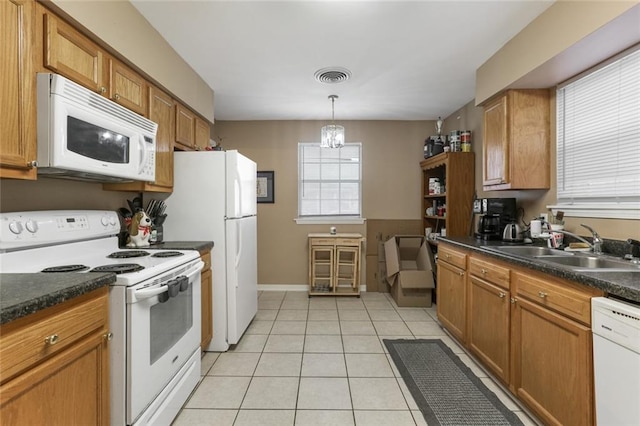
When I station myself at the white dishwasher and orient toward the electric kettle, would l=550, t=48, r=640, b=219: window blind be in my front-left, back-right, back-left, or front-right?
front-right

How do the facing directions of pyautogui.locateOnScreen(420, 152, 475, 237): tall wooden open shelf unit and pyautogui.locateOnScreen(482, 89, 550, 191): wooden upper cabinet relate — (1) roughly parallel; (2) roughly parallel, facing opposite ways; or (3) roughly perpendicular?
roughly parallel

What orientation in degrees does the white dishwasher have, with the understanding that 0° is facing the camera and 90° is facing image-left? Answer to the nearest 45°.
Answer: approximately 45°

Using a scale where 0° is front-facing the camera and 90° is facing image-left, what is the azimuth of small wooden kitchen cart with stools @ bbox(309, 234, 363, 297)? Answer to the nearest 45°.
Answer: approximately 0°

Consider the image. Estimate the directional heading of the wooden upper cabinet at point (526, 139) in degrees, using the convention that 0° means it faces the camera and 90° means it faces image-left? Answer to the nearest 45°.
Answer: approximately 45°

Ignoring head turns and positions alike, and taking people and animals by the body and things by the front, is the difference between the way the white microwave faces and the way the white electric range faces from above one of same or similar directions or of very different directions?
same or similar directions

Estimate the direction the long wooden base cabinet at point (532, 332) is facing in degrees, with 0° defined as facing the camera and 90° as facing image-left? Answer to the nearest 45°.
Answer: approximately 45°

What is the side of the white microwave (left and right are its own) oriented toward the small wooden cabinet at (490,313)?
front

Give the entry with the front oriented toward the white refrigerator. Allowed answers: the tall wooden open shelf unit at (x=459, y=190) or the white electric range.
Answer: the tall wooden open shelf unit

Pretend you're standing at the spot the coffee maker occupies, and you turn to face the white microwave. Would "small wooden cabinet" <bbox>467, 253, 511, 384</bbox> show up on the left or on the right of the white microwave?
left

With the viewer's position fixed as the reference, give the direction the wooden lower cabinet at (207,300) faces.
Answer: facing to the right of the viewer

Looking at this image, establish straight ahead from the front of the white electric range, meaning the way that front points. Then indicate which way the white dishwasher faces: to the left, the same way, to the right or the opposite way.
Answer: the opposite way

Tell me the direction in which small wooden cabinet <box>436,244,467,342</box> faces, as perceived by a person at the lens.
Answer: facing the viewer and to the left of the viewer

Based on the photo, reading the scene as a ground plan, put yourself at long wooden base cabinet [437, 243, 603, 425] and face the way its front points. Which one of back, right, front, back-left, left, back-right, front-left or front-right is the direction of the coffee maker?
back-right

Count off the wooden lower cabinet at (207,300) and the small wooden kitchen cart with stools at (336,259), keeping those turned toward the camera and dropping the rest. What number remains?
1

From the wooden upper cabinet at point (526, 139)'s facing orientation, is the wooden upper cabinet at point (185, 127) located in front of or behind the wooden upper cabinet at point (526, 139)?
in front

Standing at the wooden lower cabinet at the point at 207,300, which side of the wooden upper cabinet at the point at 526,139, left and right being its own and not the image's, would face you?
front
